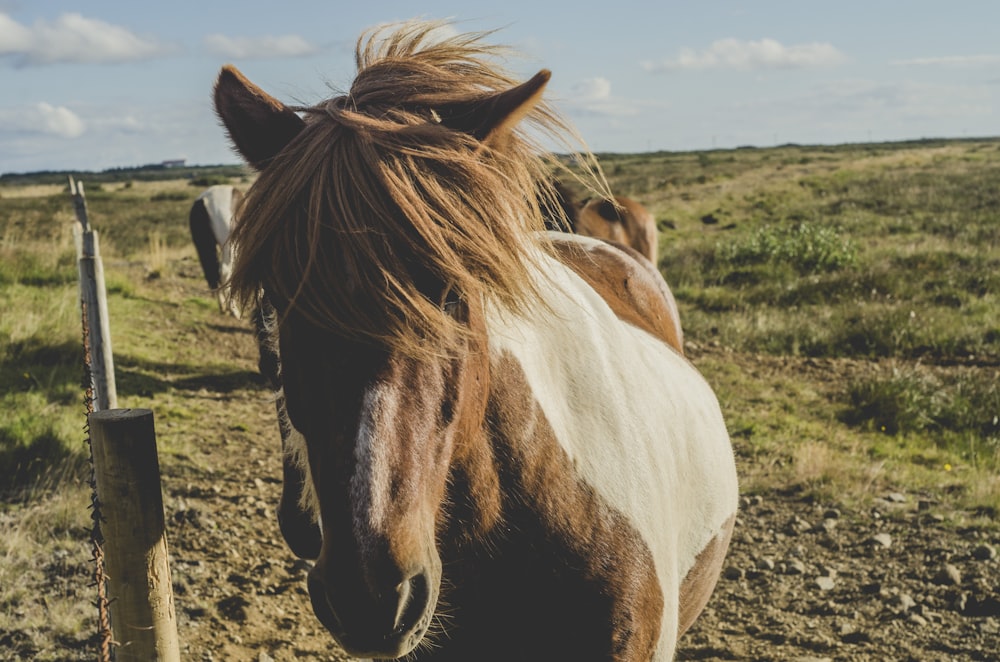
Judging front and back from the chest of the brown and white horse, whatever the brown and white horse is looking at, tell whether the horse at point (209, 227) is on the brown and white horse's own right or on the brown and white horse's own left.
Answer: on the brown and white horse's own right

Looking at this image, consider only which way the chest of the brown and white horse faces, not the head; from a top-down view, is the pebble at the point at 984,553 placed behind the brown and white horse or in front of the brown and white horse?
behind

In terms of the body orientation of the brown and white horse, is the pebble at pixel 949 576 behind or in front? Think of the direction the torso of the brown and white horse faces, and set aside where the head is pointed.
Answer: behind

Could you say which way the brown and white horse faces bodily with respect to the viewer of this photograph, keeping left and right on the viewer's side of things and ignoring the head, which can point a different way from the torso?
facing the viewer and to the left of the viewer
